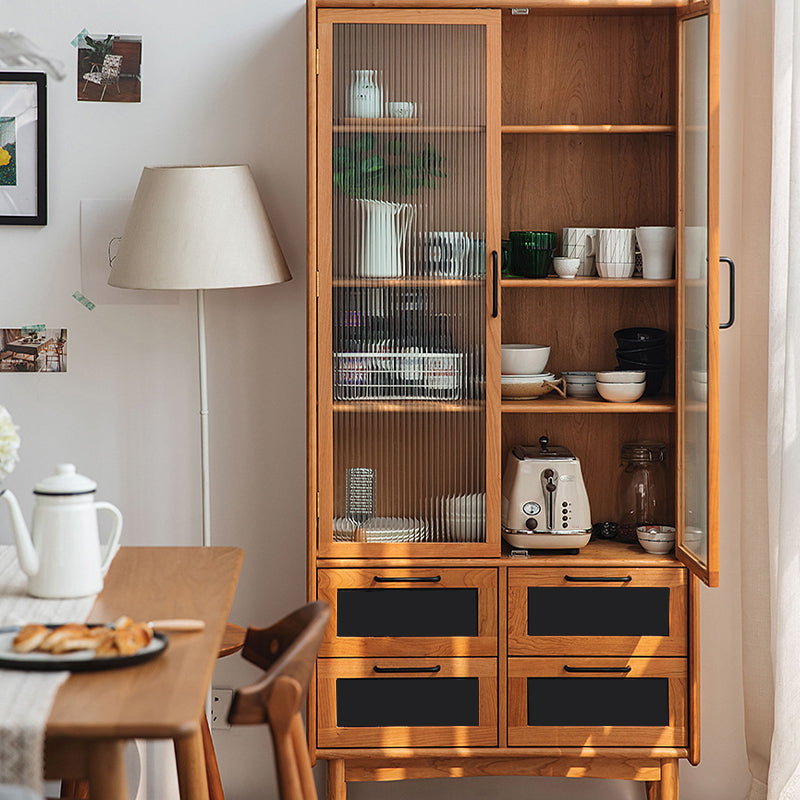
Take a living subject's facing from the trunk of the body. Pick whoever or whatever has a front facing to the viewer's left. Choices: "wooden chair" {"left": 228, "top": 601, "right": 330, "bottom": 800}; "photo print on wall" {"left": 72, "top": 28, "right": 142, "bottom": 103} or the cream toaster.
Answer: the wooden chair

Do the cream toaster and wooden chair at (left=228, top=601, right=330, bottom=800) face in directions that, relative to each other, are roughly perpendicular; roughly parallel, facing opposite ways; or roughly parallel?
roughly perpendicular

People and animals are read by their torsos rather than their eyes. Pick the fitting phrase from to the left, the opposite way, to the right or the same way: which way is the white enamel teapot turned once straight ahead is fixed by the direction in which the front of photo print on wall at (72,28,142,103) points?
to the right

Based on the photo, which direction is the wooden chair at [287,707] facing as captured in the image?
to the viewer's left

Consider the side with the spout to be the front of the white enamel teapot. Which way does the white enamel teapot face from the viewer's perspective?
to the viewer's left

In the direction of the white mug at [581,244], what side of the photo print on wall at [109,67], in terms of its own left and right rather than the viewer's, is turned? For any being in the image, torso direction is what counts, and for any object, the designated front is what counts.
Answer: left

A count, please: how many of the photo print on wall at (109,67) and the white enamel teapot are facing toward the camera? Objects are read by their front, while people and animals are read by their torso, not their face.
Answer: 1

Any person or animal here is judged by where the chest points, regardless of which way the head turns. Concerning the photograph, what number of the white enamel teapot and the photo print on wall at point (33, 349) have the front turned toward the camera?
1

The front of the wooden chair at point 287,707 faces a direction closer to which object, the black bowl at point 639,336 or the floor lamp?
the floor lamp

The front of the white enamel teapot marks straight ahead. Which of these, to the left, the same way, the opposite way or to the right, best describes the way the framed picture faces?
to the left

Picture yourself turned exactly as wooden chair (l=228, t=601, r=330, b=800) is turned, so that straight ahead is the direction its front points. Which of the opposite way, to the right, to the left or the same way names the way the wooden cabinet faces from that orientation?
to the left
